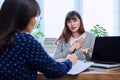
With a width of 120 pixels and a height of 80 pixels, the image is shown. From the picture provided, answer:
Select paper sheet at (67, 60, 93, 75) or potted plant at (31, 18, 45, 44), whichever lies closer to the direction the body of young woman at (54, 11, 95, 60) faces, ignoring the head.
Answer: the paper sheet

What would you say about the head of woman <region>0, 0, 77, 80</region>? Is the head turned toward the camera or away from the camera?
away from the camera

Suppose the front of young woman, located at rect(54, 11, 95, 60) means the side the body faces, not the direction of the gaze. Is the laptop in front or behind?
in front

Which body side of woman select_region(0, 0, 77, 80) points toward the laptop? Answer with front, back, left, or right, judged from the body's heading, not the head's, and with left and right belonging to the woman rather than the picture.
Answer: front

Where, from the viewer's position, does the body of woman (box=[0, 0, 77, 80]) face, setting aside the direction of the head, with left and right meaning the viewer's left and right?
facing away from the viewer and to the right of the viewer

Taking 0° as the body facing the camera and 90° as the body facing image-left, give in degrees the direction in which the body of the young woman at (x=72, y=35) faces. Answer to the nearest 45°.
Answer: approximately 0°
